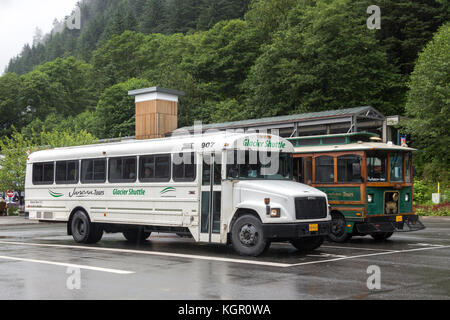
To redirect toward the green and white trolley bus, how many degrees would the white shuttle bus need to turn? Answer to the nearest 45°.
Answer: approximately 45° to its left

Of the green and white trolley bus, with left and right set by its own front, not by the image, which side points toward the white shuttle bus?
right

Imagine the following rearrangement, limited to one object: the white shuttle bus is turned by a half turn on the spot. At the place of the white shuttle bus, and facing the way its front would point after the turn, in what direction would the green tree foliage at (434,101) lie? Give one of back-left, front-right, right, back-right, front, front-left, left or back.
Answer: right

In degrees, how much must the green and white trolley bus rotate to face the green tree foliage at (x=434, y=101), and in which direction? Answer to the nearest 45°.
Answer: approximately 135° to its left

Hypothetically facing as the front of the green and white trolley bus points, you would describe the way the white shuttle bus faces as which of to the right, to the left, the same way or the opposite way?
the same way

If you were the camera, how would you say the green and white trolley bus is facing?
facing the viewer and to the right of the viewer

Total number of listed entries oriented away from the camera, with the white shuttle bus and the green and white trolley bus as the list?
0
